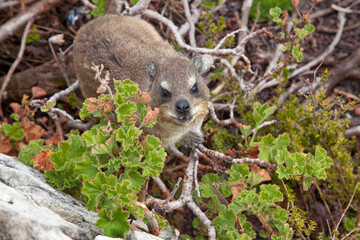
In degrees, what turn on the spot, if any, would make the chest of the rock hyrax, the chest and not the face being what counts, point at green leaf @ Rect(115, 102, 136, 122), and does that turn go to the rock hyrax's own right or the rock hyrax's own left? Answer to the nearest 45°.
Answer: approximately 45° to the rock hyrax's own right

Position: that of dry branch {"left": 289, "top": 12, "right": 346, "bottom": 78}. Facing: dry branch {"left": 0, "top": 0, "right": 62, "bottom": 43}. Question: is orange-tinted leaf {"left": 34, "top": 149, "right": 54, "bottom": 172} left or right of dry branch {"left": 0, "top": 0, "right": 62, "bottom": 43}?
left

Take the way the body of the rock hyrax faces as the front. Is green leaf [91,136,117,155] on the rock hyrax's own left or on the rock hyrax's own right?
on the rock hyrax's own right

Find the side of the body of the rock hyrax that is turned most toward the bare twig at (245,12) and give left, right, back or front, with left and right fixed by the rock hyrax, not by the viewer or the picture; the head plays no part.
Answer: left

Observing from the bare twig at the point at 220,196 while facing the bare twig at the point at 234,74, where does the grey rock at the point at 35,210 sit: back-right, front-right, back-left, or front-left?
back-left

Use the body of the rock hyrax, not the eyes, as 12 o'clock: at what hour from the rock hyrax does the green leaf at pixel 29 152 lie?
The green leaf is roughly at 3 o'clock from the rock hyrax.

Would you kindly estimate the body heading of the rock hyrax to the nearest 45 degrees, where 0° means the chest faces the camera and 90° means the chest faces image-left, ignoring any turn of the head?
approximately 315°

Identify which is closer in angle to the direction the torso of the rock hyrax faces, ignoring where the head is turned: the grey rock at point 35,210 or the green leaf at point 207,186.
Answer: the green leaf

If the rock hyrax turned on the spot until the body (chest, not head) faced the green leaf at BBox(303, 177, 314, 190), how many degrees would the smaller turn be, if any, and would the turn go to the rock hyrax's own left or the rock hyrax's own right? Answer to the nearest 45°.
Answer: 0° — it already faces it
